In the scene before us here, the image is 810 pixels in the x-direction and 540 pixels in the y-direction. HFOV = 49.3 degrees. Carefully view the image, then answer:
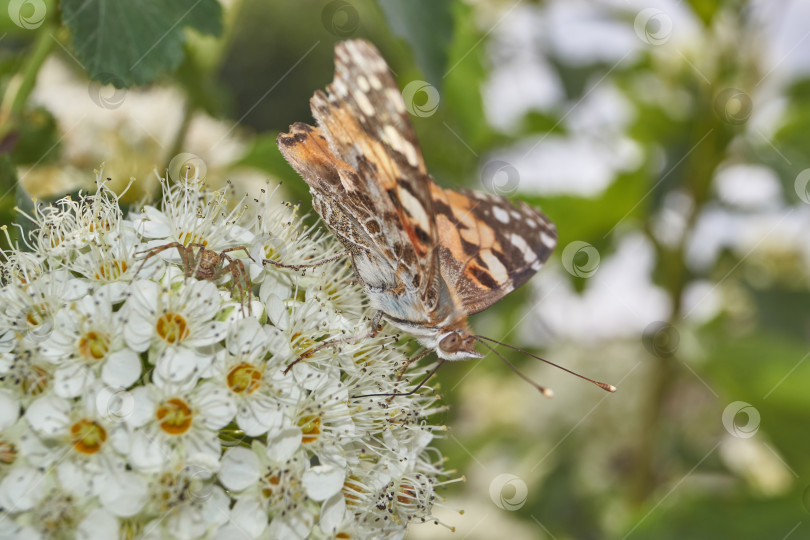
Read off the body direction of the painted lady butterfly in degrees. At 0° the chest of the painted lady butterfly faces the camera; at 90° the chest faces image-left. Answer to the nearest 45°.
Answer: approximately 315°
